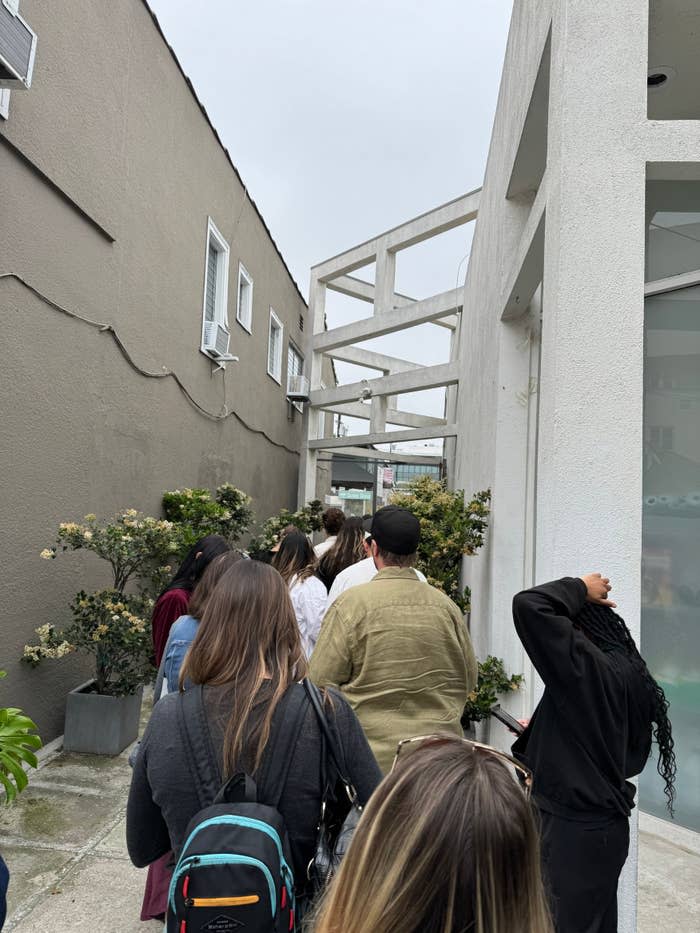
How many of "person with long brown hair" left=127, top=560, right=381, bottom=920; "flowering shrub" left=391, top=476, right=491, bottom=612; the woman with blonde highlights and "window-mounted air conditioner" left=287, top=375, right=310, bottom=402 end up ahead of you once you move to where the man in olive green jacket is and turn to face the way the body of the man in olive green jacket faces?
2

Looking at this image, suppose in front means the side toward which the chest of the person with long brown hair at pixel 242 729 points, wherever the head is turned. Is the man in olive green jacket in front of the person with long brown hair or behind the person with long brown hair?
in front

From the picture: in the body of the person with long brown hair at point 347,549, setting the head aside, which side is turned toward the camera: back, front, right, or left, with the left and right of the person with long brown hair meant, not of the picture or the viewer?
back

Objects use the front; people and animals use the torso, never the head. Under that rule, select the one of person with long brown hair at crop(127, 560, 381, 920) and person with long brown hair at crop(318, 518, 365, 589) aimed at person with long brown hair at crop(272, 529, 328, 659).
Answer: person with long brown hair at crop(127, 560, 381, 920)

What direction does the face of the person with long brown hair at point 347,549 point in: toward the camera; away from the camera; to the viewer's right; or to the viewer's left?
away from the camera

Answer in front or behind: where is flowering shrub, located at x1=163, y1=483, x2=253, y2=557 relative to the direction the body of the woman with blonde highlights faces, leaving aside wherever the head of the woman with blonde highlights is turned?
in front

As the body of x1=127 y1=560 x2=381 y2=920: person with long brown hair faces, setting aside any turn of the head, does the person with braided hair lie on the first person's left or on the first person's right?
on the first person's right

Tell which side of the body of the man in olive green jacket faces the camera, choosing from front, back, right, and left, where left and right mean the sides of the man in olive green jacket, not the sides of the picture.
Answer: back

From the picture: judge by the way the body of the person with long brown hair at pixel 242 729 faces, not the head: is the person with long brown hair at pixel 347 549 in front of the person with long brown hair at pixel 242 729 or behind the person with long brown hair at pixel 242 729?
in front

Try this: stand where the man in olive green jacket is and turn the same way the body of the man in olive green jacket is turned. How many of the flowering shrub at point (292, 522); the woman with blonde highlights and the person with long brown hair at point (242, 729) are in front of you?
1

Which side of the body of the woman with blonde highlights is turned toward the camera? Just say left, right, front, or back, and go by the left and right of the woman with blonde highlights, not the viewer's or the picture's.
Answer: back

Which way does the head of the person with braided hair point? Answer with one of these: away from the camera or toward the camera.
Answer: away from the camera

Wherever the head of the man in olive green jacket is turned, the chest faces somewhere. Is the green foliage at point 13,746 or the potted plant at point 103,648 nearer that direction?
the potted plant

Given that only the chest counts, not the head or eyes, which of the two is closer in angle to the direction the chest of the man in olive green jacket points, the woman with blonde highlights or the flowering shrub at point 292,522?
the flowering shrub
